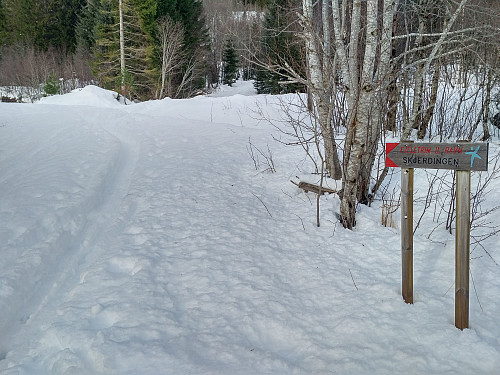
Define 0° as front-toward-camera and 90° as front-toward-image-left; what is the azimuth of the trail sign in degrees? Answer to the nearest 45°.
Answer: approximately 0°

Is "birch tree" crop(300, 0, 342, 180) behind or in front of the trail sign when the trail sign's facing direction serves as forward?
behind

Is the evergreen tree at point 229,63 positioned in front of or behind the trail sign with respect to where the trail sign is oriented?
behind

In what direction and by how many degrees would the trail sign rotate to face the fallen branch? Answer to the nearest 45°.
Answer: approximately 135° to its right

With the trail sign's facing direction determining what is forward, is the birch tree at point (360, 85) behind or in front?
behind

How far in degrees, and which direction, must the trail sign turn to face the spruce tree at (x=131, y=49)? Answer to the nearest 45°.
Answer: approximately 135° to its right

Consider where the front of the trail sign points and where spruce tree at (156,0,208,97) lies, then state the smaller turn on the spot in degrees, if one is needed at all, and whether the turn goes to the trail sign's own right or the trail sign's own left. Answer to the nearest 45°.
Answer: approximately 135° to the trail sign's own right
